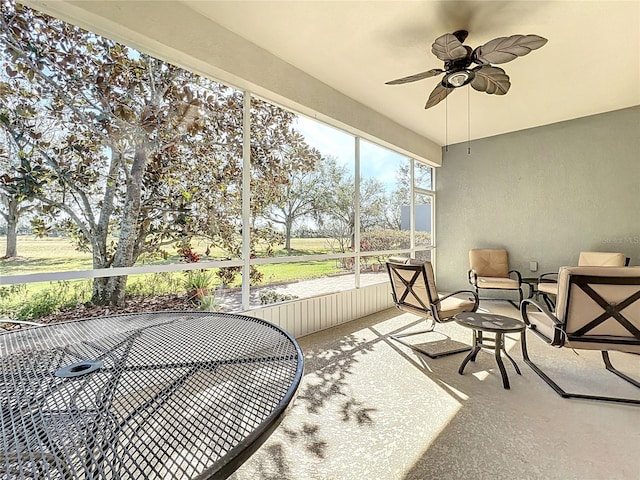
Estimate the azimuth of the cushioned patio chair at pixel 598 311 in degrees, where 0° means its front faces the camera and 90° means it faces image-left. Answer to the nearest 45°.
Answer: approximately 135°

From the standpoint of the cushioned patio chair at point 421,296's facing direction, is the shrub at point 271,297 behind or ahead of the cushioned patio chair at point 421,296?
behind

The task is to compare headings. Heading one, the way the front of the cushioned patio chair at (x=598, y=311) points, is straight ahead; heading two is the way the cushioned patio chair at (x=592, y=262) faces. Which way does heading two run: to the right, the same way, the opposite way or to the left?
to the left

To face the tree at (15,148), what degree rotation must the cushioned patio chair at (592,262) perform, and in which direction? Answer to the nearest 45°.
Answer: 0° — it already faces it

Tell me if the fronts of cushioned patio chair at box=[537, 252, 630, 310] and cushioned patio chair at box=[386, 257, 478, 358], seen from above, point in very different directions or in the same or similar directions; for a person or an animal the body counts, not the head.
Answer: very different directions

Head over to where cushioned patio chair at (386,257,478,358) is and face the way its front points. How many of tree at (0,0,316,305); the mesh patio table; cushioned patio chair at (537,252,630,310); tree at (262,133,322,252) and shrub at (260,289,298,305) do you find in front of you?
1

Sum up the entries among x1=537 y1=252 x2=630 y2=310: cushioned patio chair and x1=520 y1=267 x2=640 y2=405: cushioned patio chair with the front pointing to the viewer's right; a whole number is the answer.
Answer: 0

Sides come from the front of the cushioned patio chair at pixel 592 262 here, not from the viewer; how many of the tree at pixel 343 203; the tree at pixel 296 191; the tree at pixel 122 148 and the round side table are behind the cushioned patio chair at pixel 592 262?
0

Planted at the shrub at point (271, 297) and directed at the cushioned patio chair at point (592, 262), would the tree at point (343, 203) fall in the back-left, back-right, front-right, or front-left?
front-left

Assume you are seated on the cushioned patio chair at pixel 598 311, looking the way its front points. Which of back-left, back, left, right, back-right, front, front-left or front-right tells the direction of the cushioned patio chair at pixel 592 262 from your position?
front-right

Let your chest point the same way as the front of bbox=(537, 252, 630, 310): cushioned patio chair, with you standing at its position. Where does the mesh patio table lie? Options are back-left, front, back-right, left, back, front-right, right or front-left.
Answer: front-left
